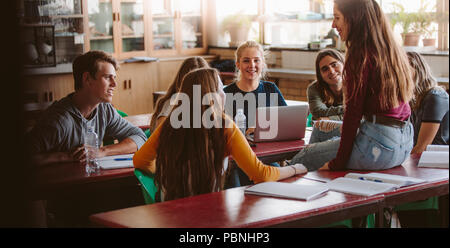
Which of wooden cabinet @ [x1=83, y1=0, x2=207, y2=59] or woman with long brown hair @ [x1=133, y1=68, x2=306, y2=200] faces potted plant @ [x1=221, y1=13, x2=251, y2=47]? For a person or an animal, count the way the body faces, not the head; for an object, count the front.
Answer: the woman with long brown hair

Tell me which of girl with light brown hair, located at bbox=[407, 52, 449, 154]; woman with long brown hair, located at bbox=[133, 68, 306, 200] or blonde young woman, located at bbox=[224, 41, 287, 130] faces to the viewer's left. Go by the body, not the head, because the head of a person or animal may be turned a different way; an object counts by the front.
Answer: the girl with light brown hair

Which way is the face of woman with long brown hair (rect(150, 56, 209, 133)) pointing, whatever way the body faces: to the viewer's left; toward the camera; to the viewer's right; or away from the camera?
away from the camera

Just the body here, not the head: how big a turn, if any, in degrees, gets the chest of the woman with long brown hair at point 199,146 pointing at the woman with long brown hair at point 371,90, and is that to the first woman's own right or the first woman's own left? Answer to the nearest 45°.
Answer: approximately 90° to the first woman's own right

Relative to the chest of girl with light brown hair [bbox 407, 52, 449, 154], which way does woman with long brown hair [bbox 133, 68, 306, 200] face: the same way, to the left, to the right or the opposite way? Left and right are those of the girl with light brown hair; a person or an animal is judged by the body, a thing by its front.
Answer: to the right

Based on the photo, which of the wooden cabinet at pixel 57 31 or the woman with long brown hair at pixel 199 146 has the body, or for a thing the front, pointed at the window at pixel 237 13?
the woman with long brown hair

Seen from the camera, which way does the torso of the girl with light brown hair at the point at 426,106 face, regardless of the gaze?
to the viewer's left

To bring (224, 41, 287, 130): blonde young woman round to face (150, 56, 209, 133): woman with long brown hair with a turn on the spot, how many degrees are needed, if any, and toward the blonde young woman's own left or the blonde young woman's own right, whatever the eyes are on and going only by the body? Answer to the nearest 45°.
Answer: approximately 45° to the blonde young woman's own right

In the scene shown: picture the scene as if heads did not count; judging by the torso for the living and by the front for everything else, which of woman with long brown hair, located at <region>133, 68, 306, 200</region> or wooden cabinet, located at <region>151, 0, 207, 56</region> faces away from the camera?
the woman with long brown hair

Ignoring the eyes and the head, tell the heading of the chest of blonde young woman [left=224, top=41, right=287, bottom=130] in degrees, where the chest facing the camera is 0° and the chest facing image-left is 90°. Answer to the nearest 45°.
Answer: approximately 0°

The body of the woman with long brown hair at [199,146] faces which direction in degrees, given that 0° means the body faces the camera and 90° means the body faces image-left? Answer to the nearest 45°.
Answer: approximately 180°

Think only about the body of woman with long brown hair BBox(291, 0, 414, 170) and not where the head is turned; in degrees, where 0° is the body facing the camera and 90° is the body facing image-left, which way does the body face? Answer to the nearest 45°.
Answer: approximately 135°
